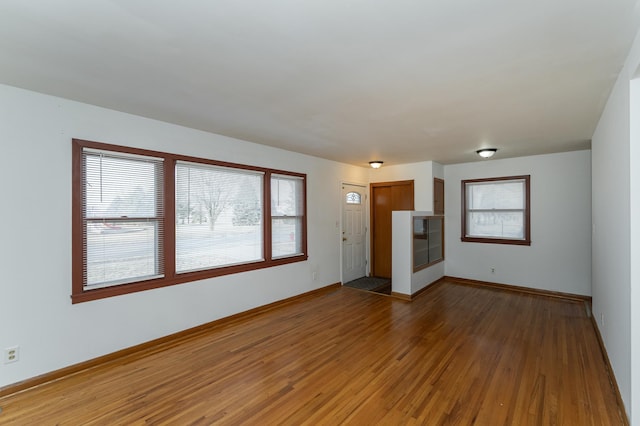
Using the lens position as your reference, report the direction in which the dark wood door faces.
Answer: facing the viewer

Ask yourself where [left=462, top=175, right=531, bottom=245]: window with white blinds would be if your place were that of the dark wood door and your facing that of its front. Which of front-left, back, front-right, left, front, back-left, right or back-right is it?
left

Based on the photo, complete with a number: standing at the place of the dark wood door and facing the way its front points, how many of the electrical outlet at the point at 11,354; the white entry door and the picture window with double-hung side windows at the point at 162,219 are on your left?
0

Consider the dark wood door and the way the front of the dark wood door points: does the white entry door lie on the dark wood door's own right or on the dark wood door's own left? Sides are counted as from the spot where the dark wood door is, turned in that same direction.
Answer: on the dark wood door's own right

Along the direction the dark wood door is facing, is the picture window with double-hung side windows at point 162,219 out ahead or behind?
ahead

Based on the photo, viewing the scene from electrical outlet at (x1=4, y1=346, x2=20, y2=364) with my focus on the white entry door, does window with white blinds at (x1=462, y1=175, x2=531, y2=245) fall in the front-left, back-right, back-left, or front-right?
front-right

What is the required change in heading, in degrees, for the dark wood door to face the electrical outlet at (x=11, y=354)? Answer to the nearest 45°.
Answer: approximately 45° to its right

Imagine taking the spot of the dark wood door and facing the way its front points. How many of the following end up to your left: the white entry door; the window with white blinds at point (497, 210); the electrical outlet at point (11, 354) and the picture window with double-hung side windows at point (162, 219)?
1

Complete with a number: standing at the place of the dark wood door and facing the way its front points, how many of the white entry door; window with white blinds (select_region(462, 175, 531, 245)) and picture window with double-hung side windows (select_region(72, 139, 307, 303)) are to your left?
1

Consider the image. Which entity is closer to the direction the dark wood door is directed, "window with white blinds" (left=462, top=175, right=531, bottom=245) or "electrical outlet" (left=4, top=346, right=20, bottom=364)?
the electrical outlet

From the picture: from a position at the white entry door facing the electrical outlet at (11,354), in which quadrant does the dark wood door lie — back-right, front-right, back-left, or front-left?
back-left
